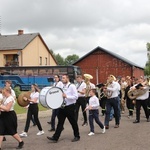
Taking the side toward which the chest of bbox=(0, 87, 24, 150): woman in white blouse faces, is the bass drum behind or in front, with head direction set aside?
behind

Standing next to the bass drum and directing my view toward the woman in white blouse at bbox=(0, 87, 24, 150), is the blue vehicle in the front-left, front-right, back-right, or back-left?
back-right

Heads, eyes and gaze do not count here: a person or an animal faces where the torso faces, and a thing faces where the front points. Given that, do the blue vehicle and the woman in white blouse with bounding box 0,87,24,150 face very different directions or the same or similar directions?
very different directions
